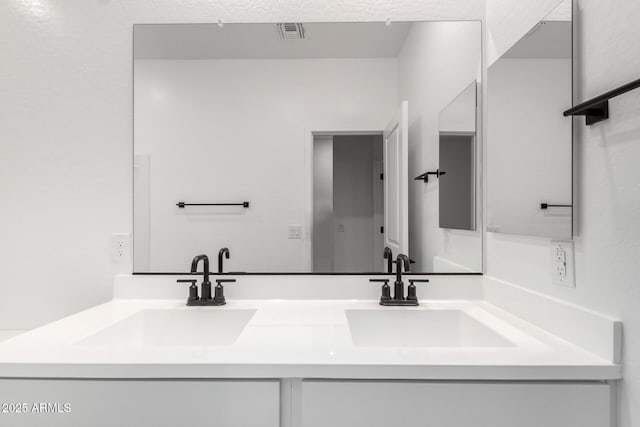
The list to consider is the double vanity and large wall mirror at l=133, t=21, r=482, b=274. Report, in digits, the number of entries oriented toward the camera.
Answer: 2

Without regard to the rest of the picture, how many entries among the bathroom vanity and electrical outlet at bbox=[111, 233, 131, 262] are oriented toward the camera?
2

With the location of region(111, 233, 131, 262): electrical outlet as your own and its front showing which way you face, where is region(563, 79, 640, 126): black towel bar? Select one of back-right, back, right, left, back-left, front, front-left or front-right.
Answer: front-left

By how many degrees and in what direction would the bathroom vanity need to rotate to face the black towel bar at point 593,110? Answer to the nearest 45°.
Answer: approximately 45° to its left

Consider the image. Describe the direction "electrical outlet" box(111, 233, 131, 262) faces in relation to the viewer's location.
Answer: facing the viewer

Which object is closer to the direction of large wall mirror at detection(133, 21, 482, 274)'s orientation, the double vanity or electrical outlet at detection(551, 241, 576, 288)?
the double vanity

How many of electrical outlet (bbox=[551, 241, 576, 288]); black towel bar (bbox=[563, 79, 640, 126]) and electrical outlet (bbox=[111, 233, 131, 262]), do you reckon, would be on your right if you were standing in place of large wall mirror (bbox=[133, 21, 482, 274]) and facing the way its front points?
1

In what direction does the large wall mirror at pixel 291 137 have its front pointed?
toward the camera

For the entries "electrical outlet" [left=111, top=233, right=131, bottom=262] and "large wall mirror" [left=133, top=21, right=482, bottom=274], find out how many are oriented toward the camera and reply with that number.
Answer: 2

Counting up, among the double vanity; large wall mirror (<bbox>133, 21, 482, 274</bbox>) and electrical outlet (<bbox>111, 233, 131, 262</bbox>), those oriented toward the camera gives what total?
3

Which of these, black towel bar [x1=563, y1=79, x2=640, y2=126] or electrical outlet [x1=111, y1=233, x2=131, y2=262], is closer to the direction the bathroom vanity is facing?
the black towel bar

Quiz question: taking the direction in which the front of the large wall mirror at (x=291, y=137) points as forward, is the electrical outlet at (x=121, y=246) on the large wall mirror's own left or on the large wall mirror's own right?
on the large wall mirror's own right

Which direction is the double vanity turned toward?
toward the camera
